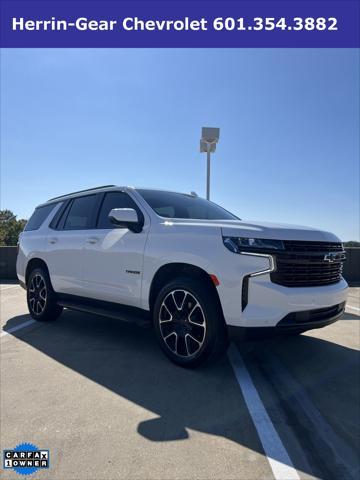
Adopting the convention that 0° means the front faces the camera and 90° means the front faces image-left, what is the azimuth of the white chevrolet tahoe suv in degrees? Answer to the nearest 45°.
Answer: approximately 315°

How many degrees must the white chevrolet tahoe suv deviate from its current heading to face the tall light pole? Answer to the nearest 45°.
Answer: approximately 135° to its left
